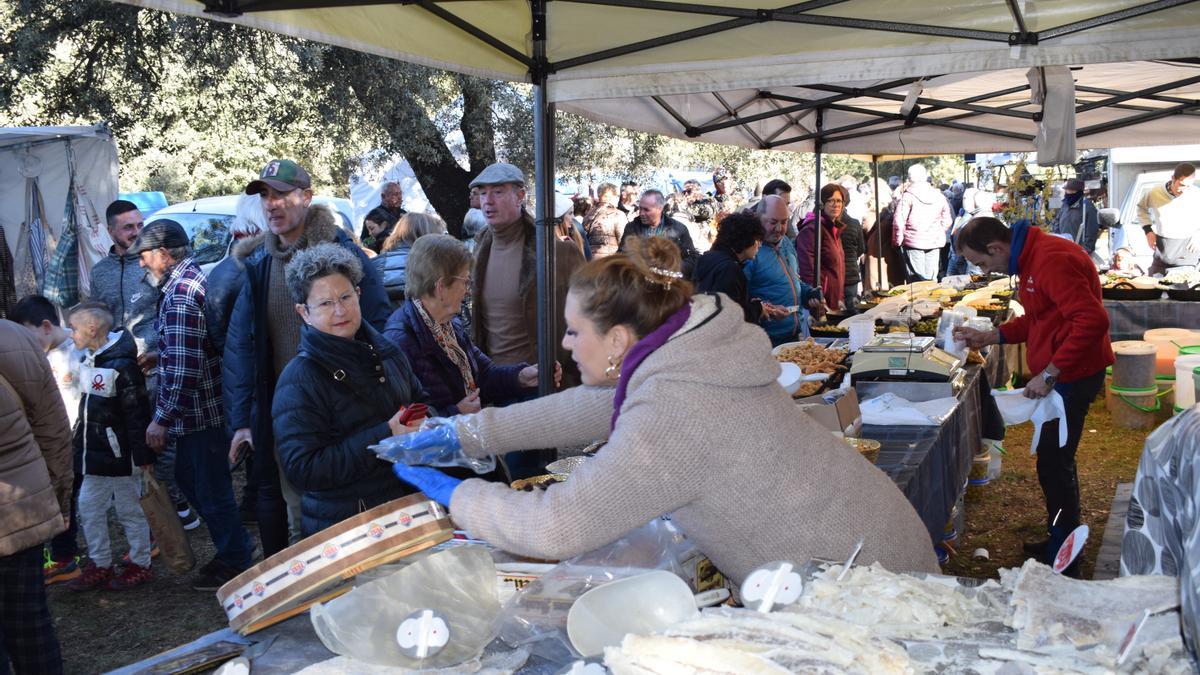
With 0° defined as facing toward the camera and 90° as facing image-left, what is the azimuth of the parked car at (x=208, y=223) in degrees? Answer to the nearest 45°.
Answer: approximately 45°

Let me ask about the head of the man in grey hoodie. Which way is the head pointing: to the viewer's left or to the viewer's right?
to the viewer's right

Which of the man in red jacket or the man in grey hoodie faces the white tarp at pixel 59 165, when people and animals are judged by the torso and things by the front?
the man in red jacket

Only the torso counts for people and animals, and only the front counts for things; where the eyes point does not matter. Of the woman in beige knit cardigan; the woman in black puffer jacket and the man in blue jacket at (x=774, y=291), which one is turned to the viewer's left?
the woman in beige knit cardigan

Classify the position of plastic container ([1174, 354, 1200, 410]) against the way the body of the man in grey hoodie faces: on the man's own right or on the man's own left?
on the man's own left

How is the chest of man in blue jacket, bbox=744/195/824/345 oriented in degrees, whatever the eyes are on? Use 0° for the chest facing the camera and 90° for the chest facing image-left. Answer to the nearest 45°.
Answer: approximately 315°

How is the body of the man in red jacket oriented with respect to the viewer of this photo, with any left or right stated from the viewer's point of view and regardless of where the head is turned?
facing to the left of the viewer

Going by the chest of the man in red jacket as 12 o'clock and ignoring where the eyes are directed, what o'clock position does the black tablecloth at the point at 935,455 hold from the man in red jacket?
The black tablecloth is roughly at 10 o'clock from the man in red jacket.

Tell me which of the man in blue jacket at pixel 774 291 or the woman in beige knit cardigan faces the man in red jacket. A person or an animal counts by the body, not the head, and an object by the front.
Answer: the man in blue jacket

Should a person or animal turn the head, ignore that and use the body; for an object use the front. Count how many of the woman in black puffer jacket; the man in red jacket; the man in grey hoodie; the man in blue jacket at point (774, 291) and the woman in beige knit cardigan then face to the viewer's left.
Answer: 2

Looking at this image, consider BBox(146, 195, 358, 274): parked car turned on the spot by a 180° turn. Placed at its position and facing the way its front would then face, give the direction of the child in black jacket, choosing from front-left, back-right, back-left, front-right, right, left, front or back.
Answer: back-right

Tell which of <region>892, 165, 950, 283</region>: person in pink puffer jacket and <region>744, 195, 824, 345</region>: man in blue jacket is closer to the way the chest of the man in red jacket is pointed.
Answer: the man in blue jacket

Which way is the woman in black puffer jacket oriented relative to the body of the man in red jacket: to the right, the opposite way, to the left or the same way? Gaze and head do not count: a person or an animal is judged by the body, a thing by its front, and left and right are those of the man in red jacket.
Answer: the opposite way
